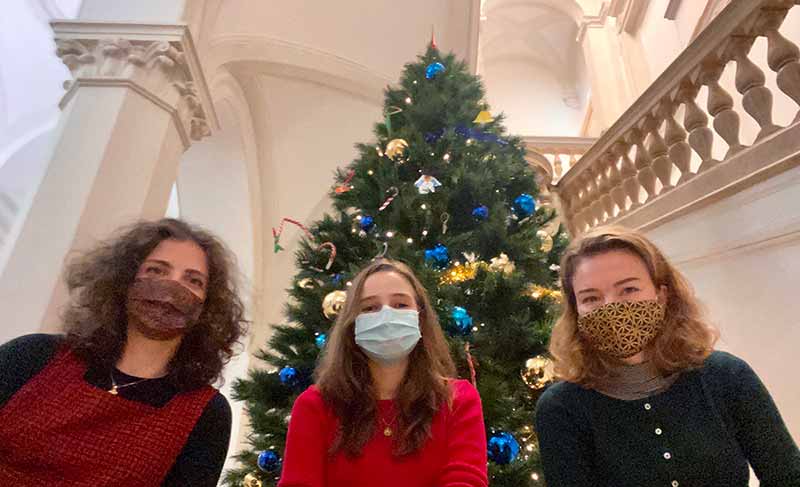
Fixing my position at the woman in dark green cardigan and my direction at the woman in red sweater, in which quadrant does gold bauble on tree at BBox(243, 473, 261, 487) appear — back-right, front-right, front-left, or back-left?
front-right

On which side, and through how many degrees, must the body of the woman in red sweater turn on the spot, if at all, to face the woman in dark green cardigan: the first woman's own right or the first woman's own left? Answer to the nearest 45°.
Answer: approximately 90° to the first woman's own left

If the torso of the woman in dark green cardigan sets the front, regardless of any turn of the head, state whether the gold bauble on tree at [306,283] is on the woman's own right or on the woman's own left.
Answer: on the woman's own right

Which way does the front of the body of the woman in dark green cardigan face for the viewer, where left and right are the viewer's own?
facing the viewer

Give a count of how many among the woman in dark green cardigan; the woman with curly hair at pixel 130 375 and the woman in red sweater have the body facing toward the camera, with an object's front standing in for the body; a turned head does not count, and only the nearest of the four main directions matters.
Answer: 3

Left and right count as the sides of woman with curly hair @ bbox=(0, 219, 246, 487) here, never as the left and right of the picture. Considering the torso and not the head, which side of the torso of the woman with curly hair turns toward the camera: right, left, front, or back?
front

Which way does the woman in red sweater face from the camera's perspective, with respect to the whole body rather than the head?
toward the camera

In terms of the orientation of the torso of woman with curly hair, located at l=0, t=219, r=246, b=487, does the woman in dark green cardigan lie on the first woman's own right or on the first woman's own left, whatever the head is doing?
on the first woman's own left

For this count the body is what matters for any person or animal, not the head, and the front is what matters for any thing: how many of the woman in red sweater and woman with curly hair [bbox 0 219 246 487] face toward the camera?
2
